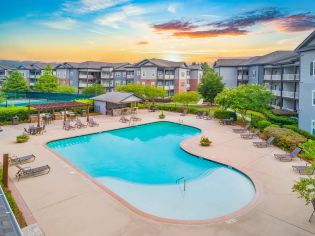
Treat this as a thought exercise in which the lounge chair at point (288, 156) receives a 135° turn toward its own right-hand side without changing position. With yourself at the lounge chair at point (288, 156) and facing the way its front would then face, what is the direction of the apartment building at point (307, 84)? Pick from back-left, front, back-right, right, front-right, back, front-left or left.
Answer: front-left

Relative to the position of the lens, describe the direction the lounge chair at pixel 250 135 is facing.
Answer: facing to the left of the viewer

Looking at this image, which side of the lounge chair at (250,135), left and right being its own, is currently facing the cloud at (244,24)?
right

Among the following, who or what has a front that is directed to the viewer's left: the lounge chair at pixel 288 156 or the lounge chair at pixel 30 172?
the lounge chair at pixel 288 156

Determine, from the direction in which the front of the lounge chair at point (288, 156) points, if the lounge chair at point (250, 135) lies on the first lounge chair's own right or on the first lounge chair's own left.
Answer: on the first lounge chair's own right

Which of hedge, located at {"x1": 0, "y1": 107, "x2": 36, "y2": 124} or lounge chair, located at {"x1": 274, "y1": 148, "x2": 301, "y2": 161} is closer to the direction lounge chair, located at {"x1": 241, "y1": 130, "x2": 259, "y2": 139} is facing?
the hedge

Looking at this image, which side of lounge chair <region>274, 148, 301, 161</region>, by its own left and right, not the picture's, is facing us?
left

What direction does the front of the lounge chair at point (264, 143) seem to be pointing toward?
to the viewer's left

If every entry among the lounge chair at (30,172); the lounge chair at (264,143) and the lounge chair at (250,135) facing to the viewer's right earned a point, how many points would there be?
1

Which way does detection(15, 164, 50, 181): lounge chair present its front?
to the viewer's right

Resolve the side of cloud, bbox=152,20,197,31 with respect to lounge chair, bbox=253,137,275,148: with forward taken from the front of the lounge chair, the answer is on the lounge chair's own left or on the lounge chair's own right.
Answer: on the lounge chair's own right

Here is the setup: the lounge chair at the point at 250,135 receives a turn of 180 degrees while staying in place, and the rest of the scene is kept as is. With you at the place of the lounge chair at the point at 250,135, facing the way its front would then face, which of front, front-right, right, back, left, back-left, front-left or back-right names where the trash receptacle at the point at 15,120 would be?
back
